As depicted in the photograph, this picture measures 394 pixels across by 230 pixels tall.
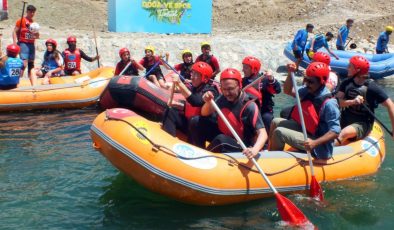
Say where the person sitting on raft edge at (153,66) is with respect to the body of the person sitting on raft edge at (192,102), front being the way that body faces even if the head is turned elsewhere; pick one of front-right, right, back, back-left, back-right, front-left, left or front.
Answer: right

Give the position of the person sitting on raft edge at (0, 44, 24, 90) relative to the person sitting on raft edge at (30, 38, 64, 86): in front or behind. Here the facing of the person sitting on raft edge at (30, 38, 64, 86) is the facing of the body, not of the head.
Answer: in front

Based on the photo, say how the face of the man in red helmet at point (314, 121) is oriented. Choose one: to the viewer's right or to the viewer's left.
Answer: to the viewer's left

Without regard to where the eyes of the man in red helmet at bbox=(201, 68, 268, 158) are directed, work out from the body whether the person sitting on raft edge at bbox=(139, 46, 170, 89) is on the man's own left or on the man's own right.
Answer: on the man's own right

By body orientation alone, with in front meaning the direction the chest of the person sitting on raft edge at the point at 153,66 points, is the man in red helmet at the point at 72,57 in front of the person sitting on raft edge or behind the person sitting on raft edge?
behind

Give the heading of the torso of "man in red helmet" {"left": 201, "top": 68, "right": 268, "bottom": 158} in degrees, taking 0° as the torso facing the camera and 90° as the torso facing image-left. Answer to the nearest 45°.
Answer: approximately 45°

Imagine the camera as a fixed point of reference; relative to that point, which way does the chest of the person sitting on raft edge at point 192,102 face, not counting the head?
to the viewer's left

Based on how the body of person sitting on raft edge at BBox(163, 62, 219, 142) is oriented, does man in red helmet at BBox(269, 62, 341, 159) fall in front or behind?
behind
